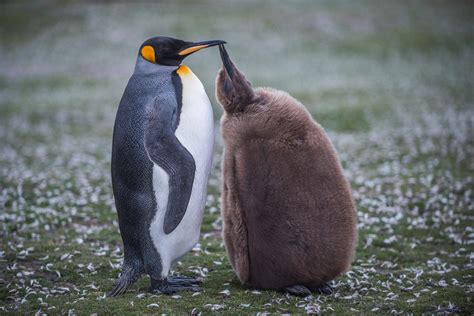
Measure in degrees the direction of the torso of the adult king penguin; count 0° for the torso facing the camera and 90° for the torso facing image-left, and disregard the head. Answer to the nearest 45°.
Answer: approximately 270°

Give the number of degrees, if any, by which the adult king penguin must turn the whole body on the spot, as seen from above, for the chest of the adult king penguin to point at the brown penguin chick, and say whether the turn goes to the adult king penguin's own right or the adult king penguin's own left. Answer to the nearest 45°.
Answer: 0° — it already faces it
